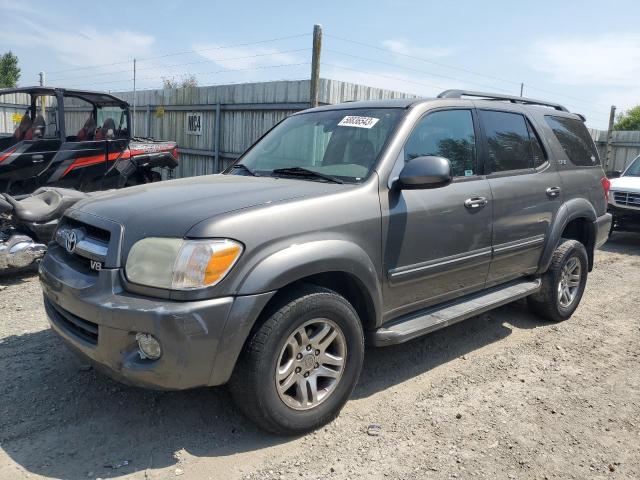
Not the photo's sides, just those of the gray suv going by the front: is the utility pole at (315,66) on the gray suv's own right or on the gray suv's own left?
on the gray suv's own right

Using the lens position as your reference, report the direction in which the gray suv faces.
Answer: facing the viewer and to the left of the viewer

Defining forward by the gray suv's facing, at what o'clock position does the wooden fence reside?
The wooden fence is roughly at 4 o'clock from the gray suv.

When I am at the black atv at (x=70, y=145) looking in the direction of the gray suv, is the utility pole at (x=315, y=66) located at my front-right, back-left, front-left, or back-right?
front-left

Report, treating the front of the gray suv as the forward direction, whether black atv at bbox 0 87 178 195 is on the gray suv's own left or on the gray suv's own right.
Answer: on the gray suv's own right

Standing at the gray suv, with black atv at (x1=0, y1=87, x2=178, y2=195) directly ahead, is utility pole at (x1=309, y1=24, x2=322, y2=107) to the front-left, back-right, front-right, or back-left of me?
front-right
